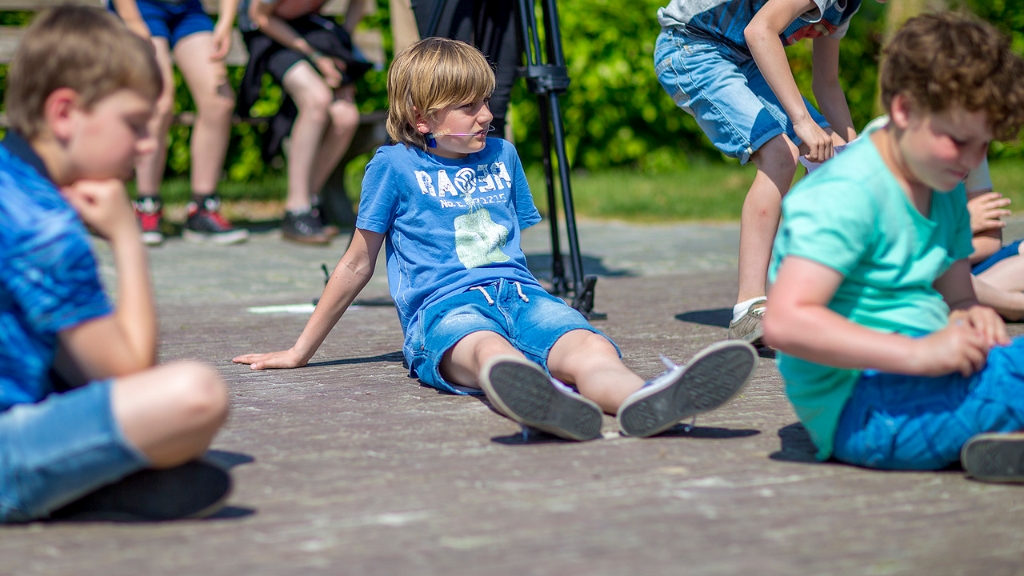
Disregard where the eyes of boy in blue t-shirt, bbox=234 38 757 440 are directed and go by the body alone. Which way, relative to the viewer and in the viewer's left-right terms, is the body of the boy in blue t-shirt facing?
facing the viewer and to the right of the viewer

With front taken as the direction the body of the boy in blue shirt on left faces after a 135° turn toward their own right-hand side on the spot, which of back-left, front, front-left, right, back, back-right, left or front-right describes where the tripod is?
back

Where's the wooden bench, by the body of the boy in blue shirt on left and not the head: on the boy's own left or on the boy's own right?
on the boy's own left

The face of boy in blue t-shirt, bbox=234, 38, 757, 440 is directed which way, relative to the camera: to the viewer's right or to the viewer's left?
to the viewer's right

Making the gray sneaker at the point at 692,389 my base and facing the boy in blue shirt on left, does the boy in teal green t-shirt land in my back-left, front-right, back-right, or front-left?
back-left

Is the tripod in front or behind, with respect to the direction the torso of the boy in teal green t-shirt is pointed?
behind

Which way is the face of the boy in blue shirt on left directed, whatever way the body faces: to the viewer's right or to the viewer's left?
to the viewer's right

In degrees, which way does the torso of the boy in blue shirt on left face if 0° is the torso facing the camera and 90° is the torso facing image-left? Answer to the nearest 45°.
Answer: approximately 270°
